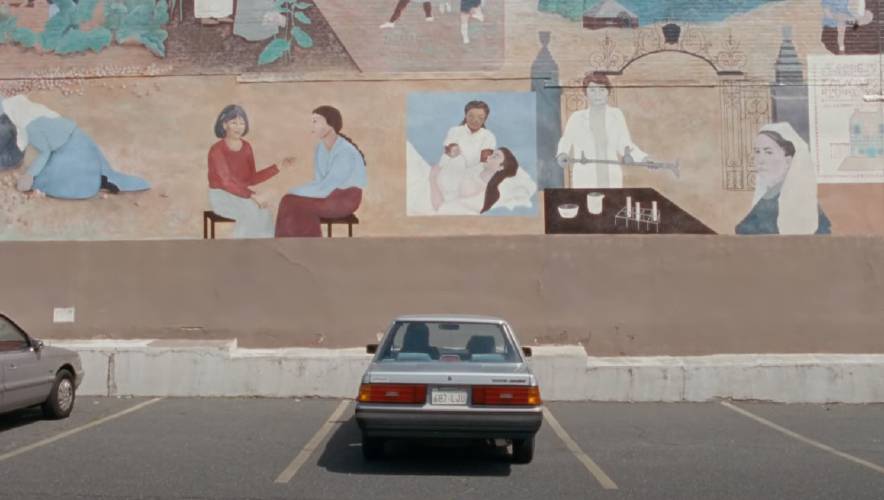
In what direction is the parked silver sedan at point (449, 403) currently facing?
away from the camera

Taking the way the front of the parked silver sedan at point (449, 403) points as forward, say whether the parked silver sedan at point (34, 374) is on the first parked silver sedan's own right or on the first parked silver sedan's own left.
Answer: on the first parked silver sedan's own left

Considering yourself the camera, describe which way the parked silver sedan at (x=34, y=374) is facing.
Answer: facing away from the viewer and to the right of the viewer
